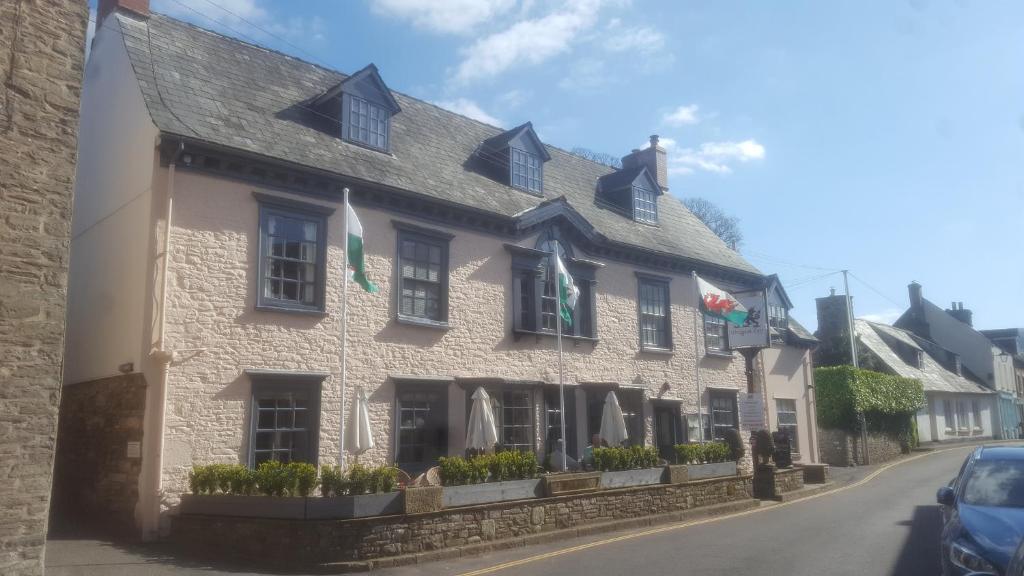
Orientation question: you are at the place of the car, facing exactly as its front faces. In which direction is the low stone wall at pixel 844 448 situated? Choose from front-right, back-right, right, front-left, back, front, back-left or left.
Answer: back

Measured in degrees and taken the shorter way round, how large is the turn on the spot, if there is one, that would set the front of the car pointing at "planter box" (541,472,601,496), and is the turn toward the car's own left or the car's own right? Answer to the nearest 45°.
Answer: approximately 135° to the car's own right

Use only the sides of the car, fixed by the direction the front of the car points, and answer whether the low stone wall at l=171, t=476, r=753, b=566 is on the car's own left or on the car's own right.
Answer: on the car's own right

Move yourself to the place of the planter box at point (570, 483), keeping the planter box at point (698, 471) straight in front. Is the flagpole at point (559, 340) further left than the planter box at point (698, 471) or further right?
left

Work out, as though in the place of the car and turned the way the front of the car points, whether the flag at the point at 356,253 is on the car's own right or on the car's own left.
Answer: on the car's own right

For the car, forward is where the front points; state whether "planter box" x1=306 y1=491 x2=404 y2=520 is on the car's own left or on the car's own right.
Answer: on the car's own right

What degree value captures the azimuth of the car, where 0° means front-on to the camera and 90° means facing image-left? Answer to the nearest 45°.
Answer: approximately 0°

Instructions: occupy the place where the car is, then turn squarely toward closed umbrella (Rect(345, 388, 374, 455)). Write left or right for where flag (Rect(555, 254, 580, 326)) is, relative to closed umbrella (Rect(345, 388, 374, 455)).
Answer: right

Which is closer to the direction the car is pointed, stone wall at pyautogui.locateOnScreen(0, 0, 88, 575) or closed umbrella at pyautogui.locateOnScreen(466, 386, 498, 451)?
the stone wall

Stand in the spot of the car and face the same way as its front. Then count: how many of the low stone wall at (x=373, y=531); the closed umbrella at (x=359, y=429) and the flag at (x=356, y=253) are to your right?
3

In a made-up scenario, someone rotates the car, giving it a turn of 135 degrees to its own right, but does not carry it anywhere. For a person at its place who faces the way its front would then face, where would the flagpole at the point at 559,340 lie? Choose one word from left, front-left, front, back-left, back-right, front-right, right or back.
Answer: front

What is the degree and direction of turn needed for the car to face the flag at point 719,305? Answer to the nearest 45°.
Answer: approximately 135° to its right

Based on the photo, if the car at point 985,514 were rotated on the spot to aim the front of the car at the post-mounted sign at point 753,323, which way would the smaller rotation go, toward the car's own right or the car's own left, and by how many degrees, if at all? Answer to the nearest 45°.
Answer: approximately 180°

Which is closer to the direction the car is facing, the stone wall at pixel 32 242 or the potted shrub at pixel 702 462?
the stone wall

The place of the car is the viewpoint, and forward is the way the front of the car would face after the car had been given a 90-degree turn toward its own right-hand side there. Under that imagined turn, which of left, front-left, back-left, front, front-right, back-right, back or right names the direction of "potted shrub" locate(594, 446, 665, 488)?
front-right

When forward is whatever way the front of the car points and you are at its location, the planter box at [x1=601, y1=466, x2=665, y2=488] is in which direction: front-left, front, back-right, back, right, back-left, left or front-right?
back-right
